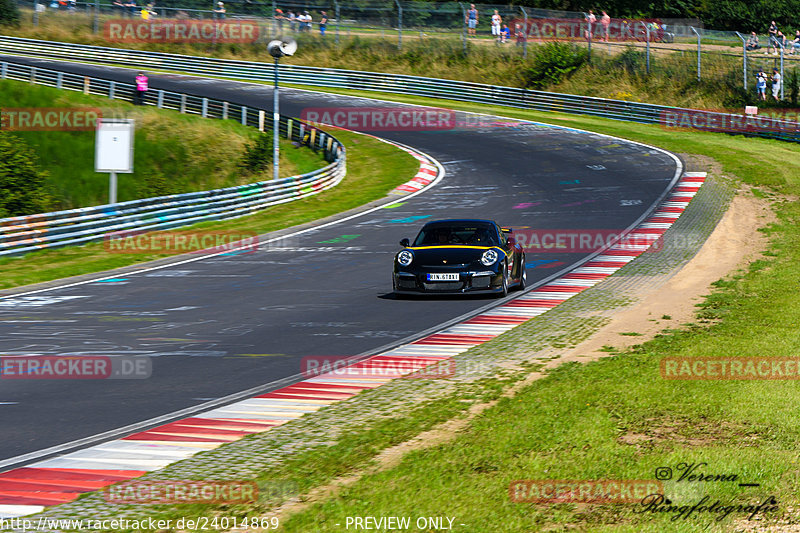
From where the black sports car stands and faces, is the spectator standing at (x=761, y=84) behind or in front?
behind

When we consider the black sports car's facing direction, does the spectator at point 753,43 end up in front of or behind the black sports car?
behind

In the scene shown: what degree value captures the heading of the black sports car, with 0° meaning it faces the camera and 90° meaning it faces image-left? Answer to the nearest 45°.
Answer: approximately 0°
